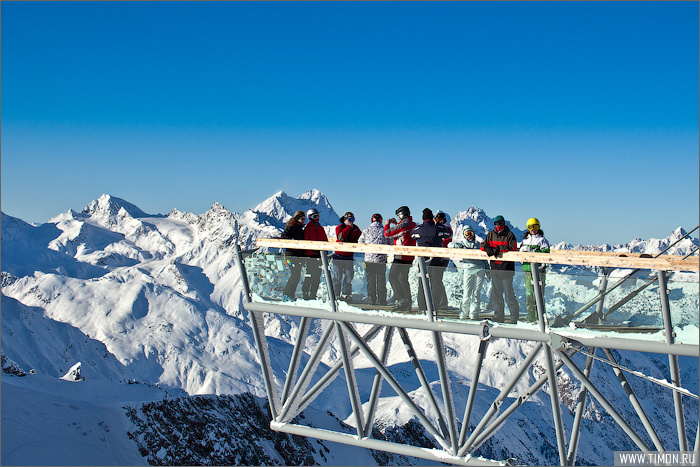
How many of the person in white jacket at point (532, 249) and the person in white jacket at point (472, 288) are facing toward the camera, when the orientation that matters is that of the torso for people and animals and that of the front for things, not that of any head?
2

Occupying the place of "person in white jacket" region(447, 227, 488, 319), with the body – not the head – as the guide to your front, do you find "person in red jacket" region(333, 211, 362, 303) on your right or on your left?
on your right

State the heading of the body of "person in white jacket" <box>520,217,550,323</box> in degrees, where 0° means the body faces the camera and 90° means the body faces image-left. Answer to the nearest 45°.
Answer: approximately 0°

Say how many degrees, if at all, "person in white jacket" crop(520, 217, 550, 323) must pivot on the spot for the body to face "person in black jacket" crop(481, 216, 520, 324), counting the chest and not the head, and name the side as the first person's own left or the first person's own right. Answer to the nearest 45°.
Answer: approximately 45° to the first person's own right

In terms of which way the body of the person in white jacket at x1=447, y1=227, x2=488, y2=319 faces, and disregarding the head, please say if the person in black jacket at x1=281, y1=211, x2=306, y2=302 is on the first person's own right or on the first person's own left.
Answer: on the first person's own right

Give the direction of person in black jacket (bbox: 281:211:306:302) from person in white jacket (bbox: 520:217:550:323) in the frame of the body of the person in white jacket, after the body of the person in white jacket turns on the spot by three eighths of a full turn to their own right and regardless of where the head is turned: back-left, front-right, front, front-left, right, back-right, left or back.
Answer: front-left
